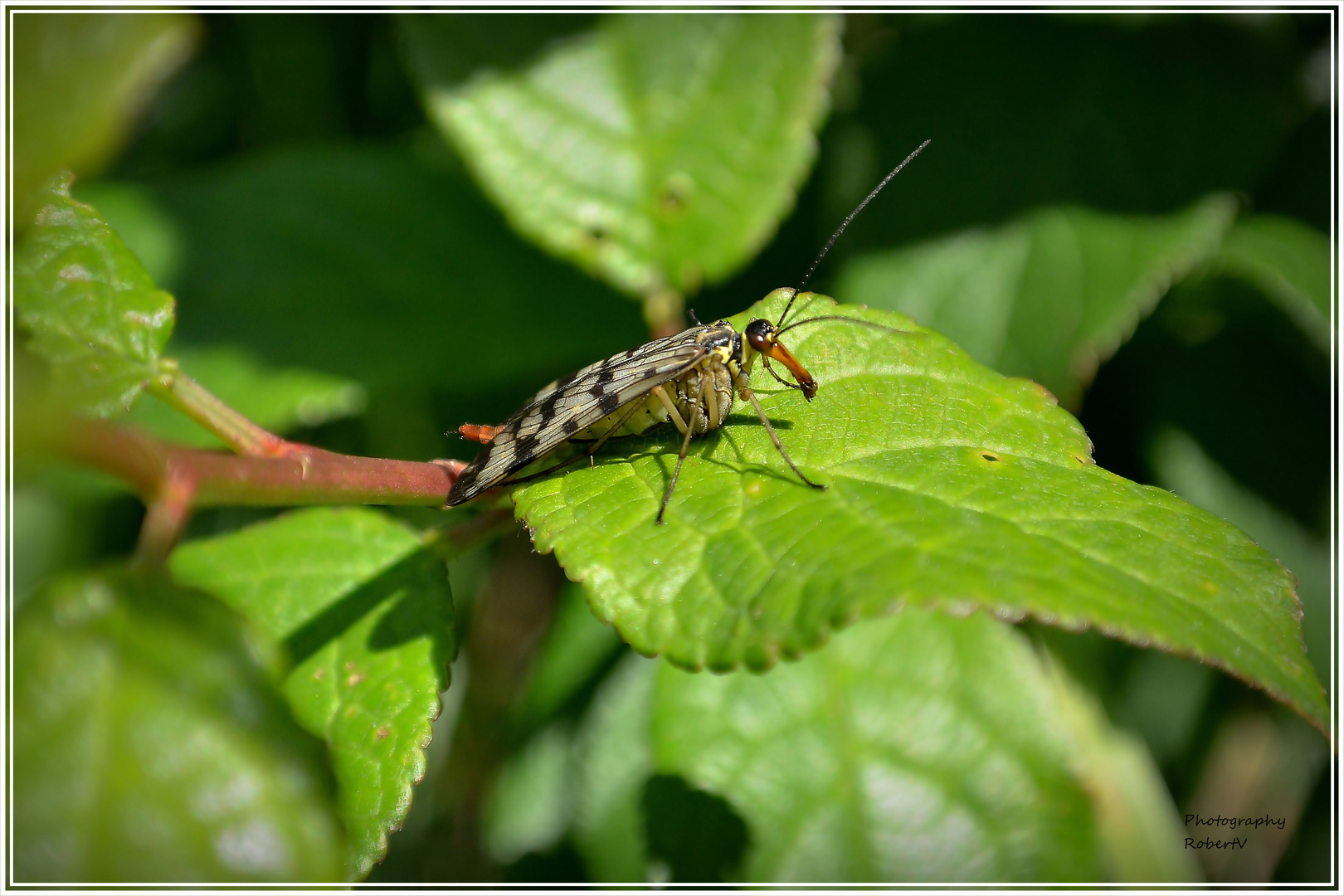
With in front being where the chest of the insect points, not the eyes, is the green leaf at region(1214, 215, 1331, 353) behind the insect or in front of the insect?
in front

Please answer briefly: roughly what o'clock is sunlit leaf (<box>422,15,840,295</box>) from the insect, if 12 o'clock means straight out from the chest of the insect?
The sunlit leaf is roughly at 9 o'clock from the insect.

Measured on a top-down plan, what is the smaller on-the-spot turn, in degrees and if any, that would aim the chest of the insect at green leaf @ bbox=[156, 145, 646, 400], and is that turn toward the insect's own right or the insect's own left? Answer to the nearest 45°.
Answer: approximately 135° to the insect's own left

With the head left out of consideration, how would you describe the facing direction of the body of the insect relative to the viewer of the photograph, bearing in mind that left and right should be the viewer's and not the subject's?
facing to the right of the viewer

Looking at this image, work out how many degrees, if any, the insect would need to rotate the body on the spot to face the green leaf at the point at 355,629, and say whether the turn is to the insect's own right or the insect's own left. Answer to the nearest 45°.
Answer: approximately 135° to the insect's own right
